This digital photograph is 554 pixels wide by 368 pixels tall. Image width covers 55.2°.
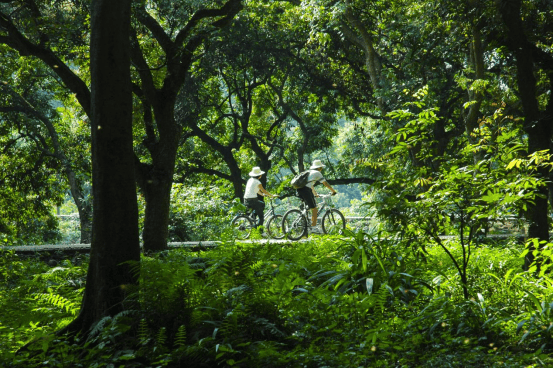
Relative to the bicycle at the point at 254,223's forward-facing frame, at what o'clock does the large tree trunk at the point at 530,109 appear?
The large tree trunk is roughly at 2 o'clock from the bicycle.

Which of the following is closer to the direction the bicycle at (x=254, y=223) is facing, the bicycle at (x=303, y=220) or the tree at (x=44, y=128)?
the bicycle

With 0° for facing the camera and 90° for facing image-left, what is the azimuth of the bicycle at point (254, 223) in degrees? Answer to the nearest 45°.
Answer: approximately 270°

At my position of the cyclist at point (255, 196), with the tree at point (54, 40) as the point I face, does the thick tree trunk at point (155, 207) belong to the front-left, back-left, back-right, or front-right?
front-left

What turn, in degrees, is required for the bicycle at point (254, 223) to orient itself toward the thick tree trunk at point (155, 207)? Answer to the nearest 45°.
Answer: approximately 135° to its right

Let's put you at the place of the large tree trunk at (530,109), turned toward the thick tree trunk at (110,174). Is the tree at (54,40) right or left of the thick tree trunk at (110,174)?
right

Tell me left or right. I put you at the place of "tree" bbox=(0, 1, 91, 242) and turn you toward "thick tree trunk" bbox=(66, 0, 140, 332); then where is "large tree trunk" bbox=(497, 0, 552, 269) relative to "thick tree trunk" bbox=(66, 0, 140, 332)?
left

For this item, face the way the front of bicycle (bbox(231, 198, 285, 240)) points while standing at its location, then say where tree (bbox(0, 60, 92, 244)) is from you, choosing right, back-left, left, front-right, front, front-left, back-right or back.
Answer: back-left

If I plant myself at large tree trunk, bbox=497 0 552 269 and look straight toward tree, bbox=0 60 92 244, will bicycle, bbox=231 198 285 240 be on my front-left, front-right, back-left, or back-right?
front-right

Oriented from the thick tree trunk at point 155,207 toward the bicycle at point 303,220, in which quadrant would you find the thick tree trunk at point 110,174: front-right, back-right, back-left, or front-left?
back-right

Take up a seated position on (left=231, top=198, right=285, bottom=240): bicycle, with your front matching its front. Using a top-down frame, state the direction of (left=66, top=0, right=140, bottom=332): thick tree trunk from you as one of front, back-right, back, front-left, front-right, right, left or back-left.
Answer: right
